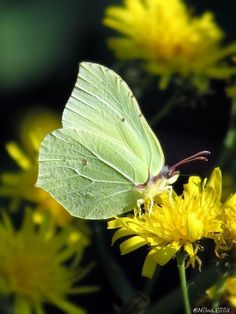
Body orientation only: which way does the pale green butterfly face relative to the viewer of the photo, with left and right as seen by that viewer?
facing to the right of the viewer

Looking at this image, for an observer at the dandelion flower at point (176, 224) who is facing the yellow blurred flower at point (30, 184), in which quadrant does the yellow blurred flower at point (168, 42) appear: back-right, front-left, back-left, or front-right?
front-right

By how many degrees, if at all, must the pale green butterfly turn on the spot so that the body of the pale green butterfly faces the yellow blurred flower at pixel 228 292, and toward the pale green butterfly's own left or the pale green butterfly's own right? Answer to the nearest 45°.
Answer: approximately 45° to the pale green butterfly's own right

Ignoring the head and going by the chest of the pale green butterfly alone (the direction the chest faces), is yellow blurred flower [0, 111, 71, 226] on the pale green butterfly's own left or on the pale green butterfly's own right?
on the pale green butterfly's own left
